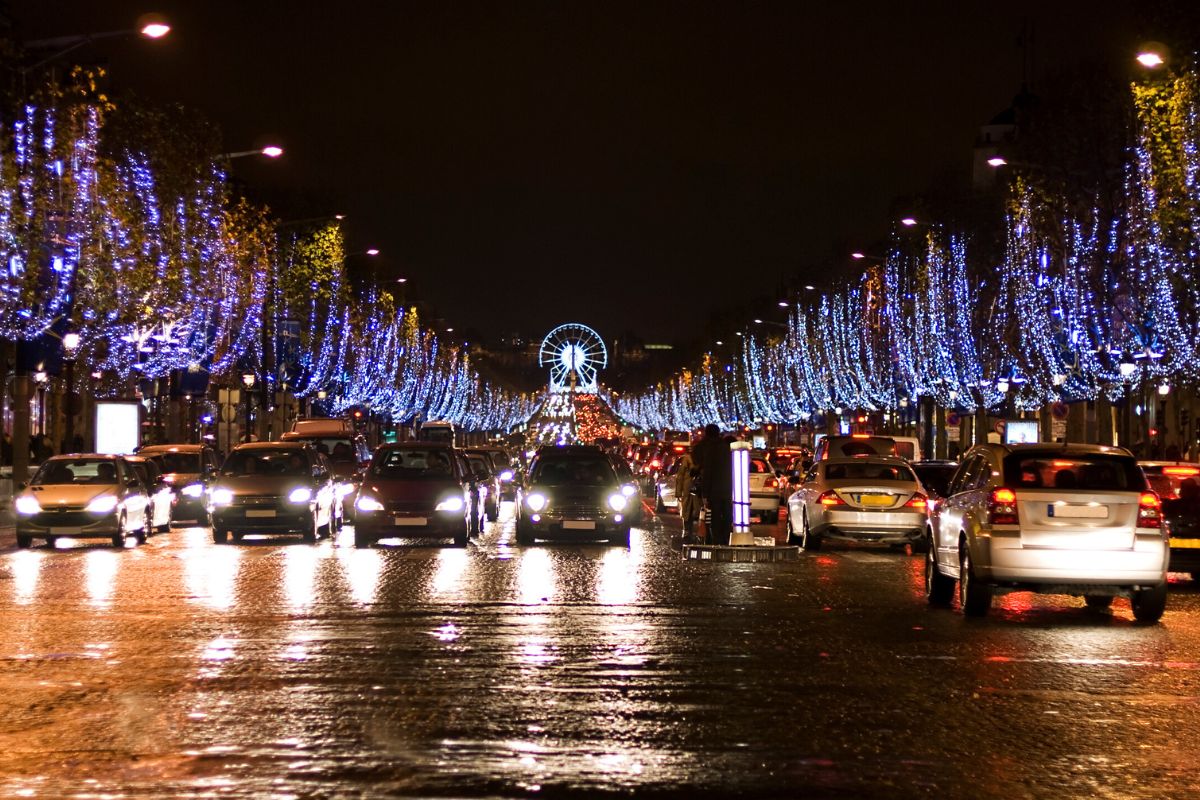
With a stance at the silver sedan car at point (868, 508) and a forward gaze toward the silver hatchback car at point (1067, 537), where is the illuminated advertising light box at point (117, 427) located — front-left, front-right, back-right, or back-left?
back-right

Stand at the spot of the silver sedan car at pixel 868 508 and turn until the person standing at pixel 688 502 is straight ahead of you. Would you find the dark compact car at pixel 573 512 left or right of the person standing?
left

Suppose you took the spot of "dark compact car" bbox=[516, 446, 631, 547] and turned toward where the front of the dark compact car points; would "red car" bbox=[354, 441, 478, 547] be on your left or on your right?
on your right

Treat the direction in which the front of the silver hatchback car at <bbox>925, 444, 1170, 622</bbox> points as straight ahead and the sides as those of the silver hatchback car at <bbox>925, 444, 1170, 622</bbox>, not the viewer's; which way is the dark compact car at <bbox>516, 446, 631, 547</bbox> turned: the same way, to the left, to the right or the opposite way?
the opposite way

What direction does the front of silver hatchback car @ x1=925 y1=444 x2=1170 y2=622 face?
away from the camera
